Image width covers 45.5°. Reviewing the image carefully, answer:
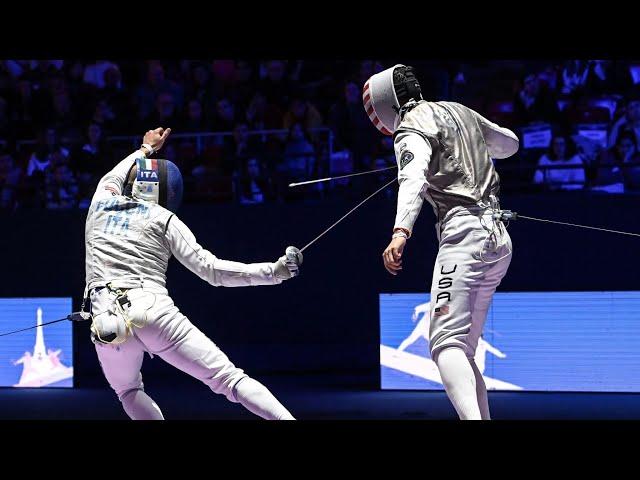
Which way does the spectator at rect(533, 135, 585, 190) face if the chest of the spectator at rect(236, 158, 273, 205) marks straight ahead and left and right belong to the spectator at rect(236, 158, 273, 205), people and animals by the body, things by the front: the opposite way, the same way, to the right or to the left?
the same way

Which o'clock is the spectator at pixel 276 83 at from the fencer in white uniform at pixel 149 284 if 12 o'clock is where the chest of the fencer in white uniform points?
The spectator is roughly at 11 o'clock from the fencer in white uniform.

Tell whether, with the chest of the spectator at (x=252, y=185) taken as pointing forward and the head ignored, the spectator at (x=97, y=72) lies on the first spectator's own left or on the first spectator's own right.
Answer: on the first spectator's own right

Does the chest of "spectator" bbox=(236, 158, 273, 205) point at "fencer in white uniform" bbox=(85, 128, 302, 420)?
yes

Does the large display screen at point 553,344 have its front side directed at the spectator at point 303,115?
no

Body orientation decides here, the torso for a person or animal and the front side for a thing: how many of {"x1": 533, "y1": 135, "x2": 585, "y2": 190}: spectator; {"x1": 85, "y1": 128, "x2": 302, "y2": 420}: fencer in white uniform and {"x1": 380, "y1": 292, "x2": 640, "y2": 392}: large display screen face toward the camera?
2

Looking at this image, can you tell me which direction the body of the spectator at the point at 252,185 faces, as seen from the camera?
toward the camera

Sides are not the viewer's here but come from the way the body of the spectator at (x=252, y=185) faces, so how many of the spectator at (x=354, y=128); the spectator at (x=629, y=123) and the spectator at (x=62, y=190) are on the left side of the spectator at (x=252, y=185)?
2

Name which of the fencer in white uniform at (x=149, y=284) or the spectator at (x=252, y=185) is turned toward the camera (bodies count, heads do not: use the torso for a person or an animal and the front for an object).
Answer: the spectator

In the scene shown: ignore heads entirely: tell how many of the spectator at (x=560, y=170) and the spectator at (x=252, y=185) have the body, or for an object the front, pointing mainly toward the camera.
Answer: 2

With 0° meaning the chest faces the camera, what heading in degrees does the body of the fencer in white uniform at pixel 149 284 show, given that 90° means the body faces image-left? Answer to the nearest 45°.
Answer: approximately 225°

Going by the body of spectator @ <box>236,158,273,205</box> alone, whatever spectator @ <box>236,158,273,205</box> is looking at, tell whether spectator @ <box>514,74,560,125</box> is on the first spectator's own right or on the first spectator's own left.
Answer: on the first spectator's own left

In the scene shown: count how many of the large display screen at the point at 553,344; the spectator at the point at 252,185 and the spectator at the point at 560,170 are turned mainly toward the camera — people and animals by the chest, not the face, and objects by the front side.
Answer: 3

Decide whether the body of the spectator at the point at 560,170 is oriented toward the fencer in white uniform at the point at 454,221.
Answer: yes

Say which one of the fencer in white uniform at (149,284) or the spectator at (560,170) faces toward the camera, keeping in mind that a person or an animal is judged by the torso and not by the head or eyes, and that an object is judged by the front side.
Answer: the spectator

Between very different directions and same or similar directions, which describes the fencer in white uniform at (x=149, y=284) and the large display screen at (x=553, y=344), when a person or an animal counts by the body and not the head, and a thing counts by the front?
very different directions

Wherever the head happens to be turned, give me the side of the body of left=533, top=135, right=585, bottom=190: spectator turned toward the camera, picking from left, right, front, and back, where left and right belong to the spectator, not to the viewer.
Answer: front

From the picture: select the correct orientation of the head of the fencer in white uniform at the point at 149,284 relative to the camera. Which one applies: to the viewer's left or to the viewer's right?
to the viewer's right

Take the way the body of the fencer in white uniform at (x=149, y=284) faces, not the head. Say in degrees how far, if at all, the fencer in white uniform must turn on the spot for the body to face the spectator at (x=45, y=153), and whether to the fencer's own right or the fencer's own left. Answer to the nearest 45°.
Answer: approximately 45° to the fencer's own left

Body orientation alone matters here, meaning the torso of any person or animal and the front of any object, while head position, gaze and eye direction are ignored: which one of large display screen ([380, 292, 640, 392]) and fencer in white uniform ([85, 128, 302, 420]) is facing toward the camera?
the large display screen
